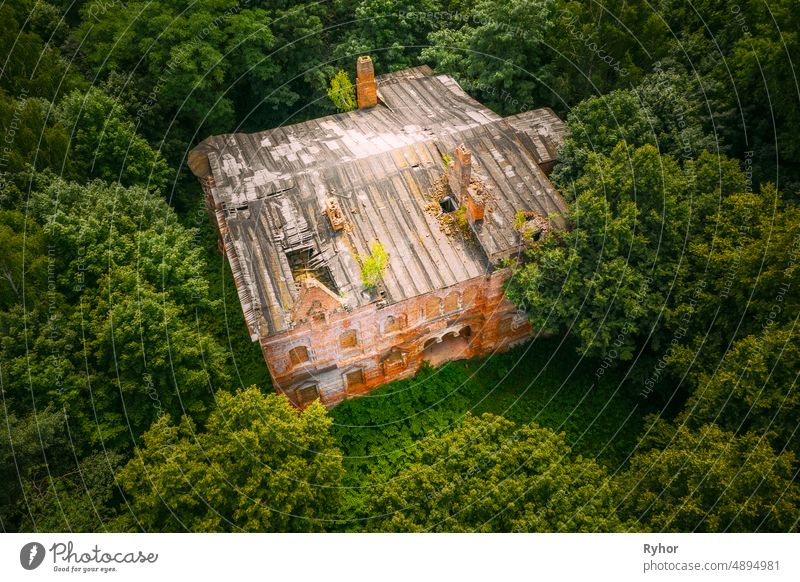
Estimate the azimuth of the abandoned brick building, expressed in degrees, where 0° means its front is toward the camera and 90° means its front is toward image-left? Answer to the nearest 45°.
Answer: approximately 315°

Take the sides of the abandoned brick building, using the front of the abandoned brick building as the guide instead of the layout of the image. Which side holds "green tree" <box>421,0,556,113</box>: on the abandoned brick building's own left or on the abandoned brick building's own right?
on the abandoned brick building's own left

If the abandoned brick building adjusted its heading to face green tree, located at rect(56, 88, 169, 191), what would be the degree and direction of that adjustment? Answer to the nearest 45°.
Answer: approximately 135° to its right

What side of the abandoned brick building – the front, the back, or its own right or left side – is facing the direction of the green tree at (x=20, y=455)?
right

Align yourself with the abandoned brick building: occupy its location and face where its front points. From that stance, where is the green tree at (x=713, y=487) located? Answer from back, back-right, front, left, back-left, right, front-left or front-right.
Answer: front

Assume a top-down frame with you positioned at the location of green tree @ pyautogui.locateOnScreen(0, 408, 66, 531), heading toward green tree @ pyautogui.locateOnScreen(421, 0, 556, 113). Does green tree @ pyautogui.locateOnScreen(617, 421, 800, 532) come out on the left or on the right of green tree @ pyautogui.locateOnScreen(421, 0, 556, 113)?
right

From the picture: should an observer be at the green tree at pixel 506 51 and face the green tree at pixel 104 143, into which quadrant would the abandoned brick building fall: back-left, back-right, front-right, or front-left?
front-left
